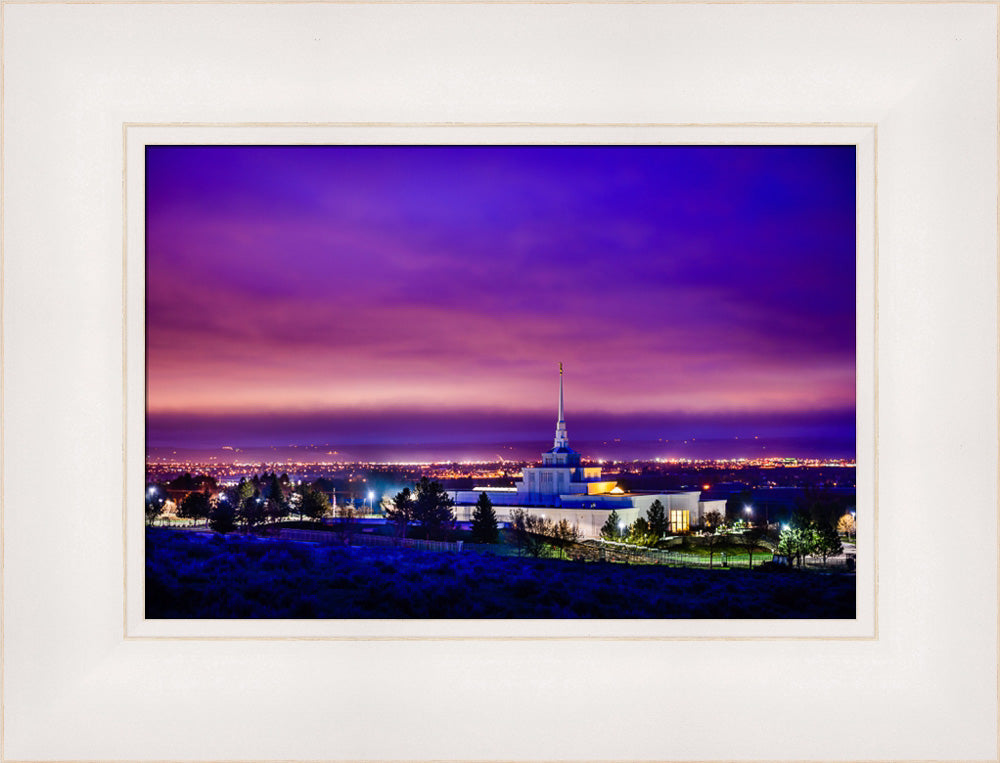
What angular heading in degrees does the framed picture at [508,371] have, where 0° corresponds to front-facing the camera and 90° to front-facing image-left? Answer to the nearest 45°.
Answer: approximately 0°
